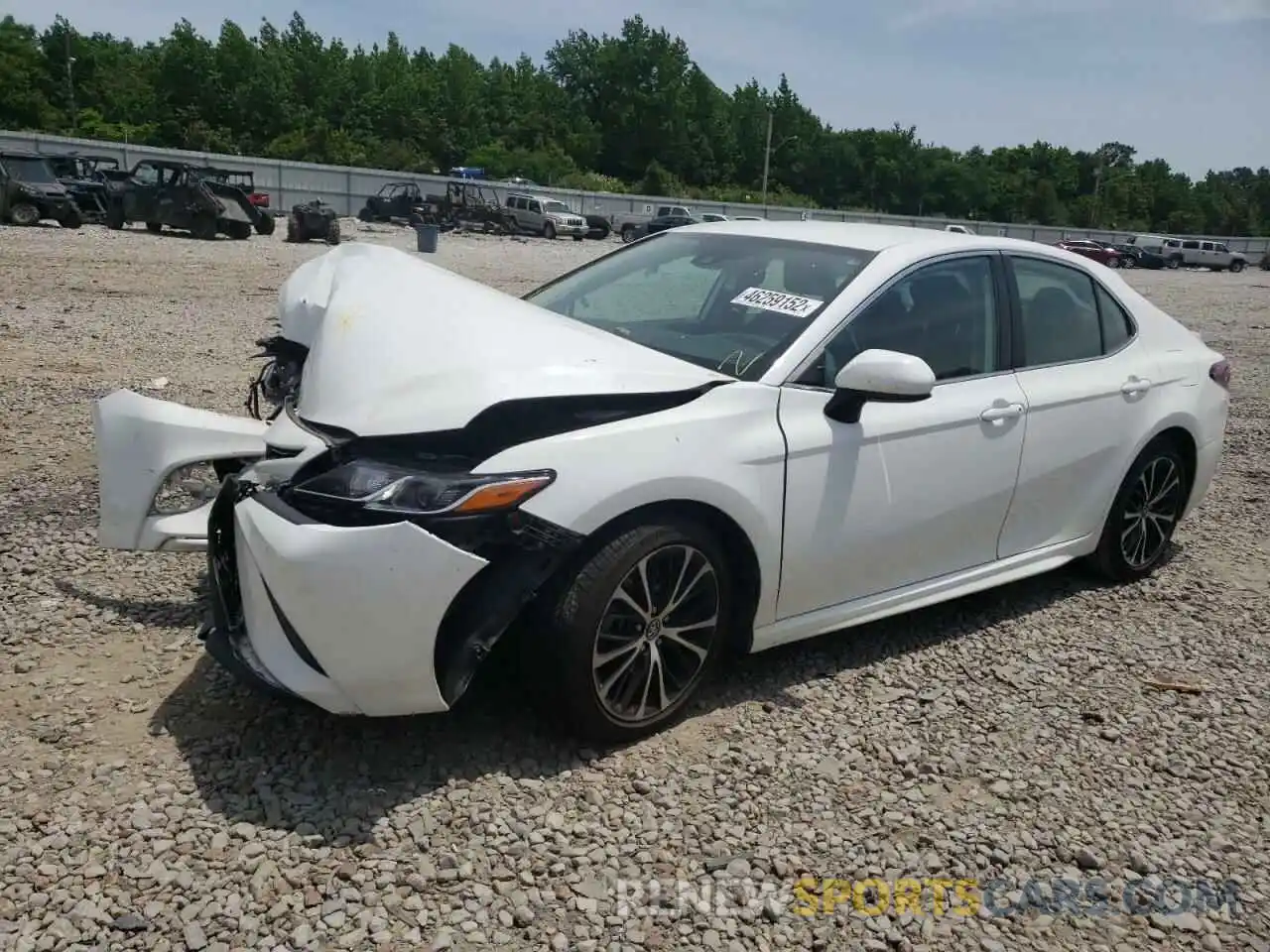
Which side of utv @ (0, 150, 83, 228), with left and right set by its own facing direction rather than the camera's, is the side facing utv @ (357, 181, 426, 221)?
left

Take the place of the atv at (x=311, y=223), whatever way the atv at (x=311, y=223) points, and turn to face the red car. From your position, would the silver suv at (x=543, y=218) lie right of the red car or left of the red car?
left

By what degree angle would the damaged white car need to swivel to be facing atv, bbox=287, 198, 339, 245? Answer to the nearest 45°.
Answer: approximately 135° to its right

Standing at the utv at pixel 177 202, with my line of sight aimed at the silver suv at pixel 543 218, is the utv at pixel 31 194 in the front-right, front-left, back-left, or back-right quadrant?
back-left

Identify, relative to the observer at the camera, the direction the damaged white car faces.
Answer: facing the viewer and to the left of the viewer

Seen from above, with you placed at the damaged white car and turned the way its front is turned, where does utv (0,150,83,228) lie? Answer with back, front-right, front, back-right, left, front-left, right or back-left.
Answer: right

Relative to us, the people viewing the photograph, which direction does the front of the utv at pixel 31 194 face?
facing the viewer and to the right of the viewer

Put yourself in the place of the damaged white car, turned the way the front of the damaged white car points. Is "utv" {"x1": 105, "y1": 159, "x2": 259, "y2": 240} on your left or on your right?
on your right

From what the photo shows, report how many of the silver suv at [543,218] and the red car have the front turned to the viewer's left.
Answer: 0

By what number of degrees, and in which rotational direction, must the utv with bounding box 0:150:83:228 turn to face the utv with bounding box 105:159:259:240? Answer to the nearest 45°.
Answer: approximately 45° to its left

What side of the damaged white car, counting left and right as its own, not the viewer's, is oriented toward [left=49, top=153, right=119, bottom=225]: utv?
right
